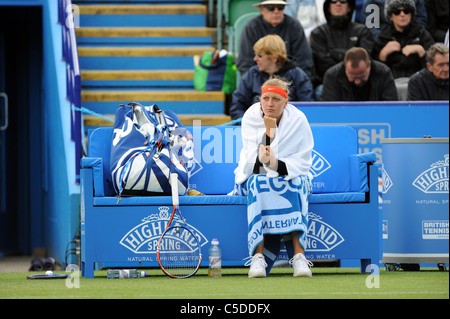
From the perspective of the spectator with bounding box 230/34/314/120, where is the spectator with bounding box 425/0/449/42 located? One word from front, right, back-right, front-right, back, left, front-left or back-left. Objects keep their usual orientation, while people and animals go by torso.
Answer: back

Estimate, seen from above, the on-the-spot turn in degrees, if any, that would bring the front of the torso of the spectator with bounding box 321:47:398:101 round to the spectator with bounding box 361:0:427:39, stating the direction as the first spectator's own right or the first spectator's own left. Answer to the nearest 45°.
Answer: approximately 180°

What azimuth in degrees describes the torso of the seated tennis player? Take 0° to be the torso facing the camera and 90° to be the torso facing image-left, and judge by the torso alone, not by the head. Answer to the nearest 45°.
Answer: approximately 0°

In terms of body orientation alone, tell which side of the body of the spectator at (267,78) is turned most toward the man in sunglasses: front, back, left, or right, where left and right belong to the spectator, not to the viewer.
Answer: back
